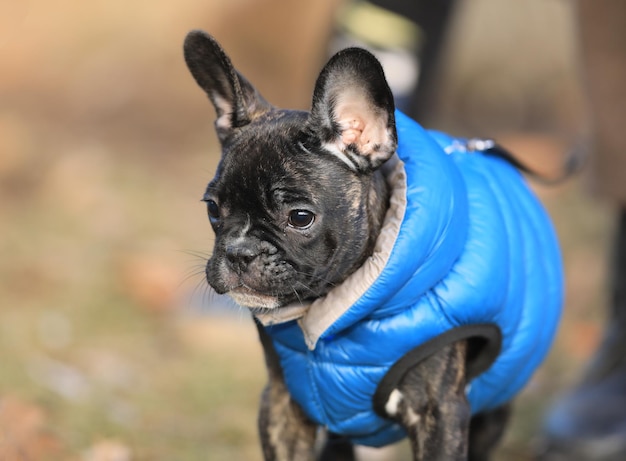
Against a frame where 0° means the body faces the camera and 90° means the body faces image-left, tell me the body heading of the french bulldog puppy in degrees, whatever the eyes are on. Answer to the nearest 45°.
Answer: approximately 45°
